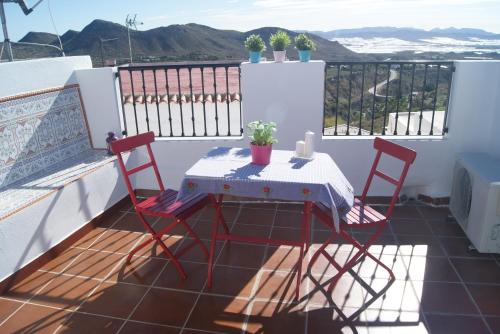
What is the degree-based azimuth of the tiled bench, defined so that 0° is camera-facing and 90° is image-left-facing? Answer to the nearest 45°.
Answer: approximately 315°

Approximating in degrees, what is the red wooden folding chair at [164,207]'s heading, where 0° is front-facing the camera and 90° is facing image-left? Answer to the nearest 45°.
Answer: approximately 315°

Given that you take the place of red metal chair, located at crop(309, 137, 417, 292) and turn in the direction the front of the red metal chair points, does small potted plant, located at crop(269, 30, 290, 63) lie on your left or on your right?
on your right

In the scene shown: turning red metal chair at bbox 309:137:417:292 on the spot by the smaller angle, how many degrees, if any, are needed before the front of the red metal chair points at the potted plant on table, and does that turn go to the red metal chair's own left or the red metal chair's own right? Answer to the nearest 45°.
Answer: approximately 45° to the red metal chair's own right

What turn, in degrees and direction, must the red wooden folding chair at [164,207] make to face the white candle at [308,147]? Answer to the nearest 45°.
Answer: approximately 45° to its left

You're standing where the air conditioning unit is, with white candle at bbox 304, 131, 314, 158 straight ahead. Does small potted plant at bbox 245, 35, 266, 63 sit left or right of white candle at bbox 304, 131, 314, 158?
right

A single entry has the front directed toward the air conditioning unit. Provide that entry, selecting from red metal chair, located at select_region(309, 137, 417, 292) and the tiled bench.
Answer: the tiled bench

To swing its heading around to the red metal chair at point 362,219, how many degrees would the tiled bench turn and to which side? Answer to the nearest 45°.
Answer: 0° — it already faces it

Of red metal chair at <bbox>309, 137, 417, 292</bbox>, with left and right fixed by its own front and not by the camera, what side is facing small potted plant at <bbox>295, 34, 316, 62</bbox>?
right

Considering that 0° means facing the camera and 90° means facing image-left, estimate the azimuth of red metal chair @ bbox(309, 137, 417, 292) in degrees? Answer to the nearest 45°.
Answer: approximately 45°

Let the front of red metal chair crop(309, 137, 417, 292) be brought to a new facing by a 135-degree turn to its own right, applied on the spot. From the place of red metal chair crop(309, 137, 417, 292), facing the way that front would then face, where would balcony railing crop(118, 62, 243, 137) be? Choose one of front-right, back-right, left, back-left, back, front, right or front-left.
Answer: front-left
